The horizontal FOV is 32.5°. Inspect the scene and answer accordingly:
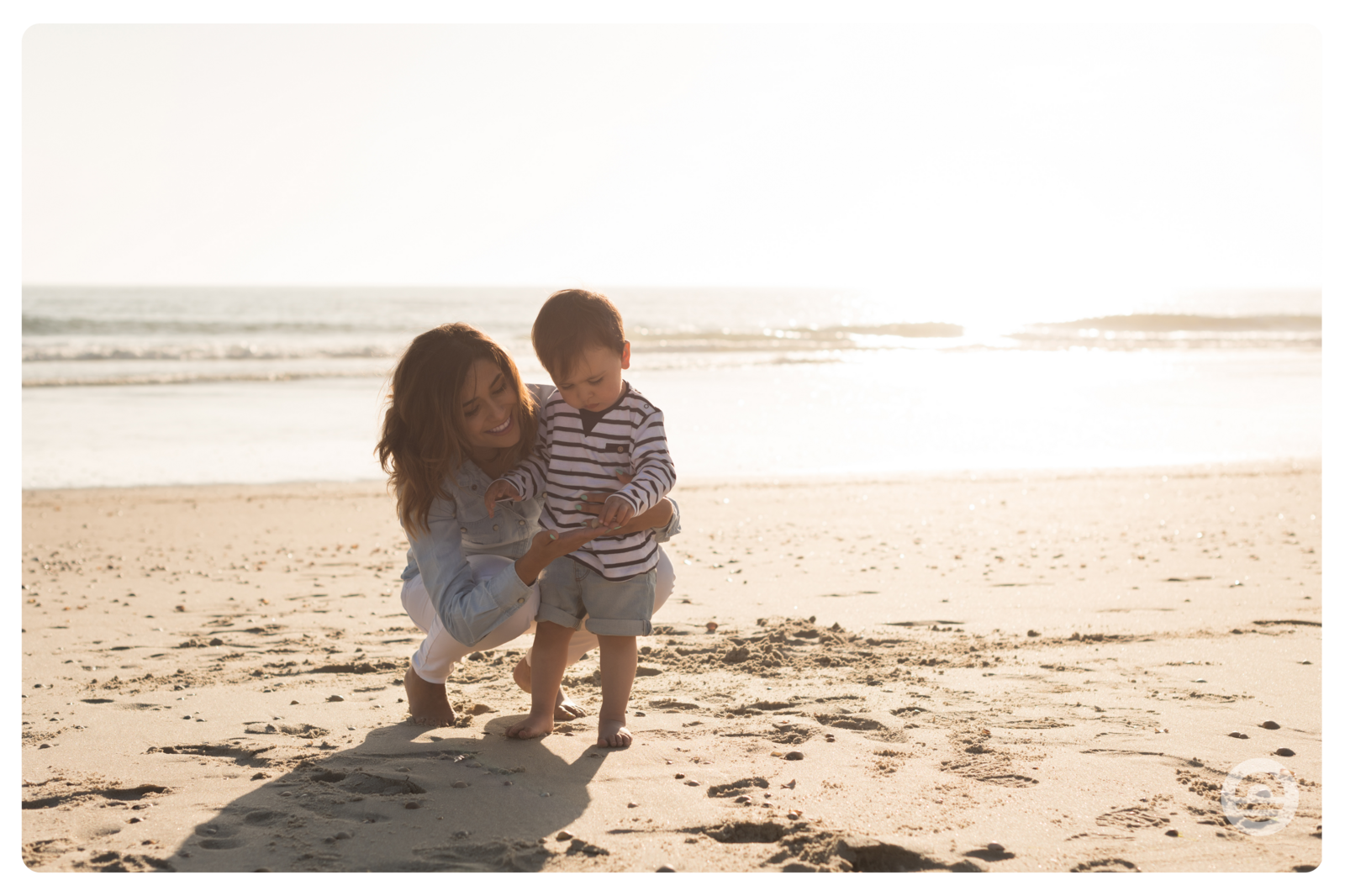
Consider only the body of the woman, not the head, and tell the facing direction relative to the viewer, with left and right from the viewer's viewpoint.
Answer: facing the viewer and to the right of the viewer
